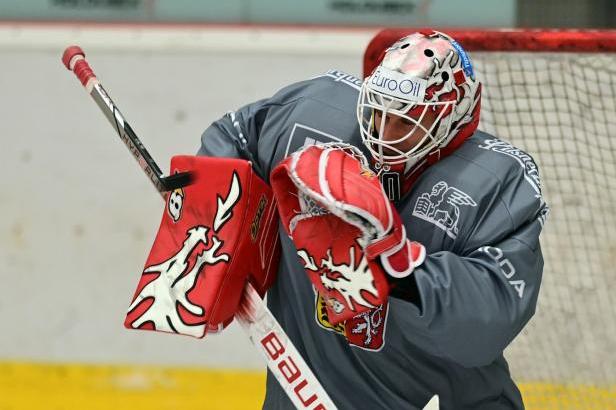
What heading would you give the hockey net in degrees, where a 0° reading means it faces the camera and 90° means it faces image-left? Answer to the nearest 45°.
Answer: approximately 0°
